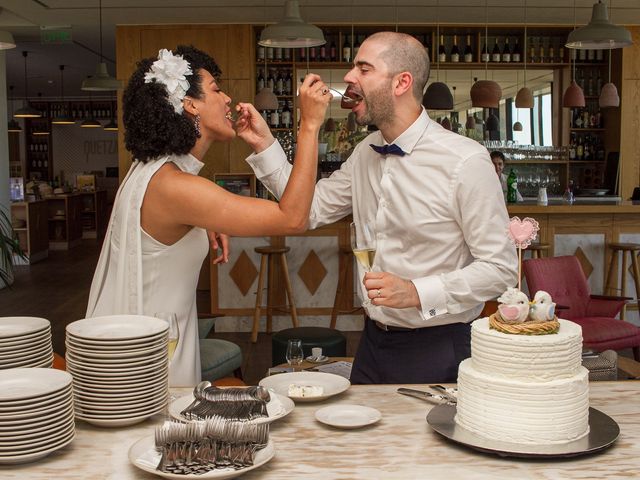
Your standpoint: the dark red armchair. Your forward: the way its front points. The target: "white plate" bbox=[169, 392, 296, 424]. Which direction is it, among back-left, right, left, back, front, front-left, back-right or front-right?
front-right

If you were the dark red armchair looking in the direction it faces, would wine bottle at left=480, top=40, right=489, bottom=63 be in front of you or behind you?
behind

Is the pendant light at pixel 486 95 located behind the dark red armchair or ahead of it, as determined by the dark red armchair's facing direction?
behind

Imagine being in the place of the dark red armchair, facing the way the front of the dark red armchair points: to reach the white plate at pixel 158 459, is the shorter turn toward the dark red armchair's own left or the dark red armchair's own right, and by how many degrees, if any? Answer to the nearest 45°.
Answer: approximately 45° to the dark red armchair's own right

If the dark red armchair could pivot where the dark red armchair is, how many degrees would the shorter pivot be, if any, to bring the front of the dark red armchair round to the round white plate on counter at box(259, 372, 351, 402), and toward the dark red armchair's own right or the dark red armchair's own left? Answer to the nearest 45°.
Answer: approximately 45° to the dark red armchair's own right

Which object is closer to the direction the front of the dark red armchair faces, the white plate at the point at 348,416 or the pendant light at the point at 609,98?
the white plate

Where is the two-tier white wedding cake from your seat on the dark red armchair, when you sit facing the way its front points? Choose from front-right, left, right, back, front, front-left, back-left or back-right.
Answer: front-right

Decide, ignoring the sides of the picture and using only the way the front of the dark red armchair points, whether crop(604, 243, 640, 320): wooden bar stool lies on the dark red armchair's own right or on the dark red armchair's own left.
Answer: on the dark red armchair's own left
